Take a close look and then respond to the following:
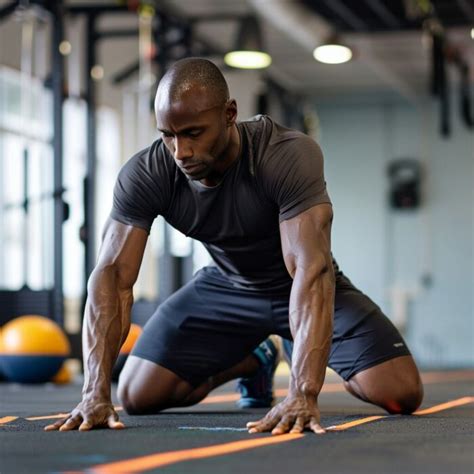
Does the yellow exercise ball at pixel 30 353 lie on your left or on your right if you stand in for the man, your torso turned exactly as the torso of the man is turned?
on your right

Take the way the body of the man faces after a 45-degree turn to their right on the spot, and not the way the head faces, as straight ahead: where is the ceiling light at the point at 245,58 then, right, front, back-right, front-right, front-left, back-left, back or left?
right

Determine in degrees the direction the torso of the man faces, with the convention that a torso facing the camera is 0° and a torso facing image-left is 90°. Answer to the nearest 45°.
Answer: approximately 45°

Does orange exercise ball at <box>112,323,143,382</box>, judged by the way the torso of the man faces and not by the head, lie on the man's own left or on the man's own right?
on the man's own right

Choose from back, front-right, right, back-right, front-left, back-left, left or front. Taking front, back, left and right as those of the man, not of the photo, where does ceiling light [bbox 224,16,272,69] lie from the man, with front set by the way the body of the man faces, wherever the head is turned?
back-right

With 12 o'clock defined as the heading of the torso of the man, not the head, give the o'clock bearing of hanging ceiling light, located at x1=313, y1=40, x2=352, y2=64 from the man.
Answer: The hanging ceiling light is roughly at 5 o'clock from the man.
